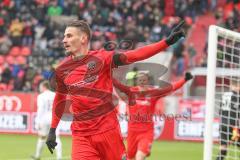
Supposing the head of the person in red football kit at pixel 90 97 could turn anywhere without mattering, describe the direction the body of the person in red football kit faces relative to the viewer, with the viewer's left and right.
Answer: facing the viewer and to the left of the viewer

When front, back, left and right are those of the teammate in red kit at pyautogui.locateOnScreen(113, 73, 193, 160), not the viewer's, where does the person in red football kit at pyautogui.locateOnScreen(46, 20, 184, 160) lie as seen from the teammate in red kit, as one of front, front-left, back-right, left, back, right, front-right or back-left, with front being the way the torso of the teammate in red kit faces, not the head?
front

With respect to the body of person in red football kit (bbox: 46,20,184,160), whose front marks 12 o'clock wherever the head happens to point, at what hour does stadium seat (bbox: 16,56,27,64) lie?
The stadium seat is roughly at 4 o'clock from the person in red football kit.

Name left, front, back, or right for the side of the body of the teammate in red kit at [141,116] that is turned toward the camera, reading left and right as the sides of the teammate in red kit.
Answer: front

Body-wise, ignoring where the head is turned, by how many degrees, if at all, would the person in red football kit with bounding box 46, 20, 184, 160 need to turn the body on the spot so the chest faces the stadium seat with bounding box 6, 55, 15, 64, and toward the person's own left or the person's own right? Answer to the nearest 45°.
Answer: approximately 135° to the person's own right

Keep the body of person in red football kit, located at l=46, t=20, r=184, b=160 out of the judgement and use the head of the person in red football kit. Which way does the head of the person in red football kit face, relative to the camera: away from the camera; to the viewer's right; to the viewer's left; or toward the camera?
to the viewer's left

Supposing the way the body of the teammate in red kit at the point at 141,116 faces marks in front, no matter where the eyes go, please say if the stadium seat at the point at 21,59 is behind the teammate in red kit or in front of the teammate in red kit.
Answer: behind

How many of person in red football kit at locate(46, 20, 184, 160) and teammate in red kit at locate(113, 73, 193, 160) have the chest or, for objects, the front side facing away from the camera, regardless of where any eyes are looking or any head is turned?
0

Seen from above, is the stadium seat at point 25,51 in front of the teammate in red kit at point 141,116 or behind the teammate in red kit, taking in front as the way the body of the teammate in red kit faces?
behind
